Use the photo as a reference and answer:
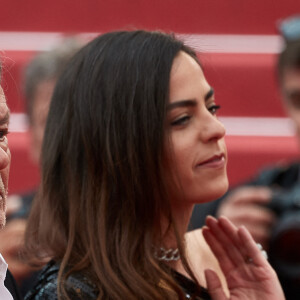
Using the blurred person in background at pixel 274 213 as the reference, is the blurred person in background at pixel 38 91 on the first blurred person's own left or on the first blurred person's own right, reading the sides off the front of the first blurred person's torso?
on the first blurred person's own right

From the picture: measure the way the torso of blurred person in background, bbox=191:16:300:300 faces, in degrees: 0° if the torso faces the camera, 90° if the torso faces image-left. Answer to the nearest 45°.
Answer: approximately 0°
